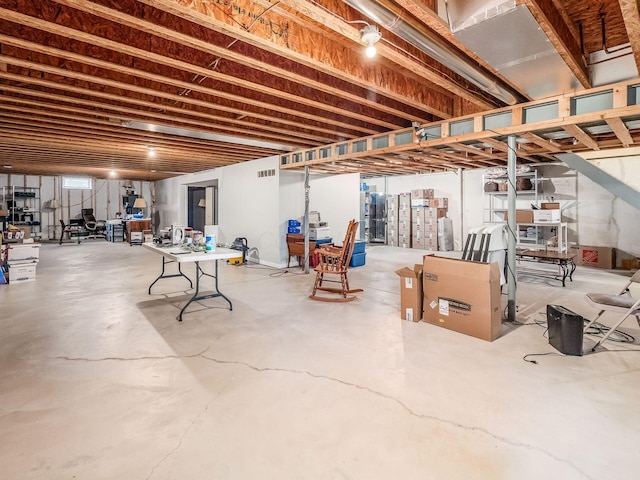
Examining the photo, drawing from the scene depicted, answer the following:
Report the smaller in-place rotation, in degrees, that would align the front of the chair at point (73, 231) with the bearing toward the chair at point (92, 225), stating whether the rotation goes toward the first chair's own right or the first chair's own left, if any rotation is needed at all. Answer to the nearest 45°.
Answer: approximately 45° to the first chair's own left

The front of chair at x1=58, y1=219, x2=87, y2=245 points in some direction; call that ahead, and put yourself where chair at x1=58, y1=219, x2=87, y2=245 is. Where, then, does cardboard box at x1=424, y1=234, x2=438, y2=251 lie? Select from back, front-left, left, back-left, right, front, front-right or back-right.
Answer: front-right

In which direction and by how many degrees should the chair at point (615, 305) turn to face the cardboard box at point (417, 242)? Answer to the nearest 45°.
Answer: approximately 45° to its right

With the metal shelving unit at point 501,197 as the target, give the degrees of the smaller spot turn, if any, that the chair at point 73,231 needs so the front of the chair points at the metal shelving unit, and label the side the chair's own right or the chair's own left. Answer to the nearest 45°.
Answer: approximately 45° to the chair's own right

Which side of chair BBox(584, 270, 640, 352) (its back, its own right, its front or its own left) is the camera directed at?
left

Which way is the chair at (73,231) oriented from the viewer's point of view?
to the viewer's right

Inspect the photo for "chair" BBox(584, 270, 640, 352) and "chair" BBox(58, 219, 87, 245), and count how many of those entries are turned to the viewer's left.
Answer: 1

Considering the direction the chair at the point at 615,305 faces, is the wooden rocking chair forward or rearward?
forward

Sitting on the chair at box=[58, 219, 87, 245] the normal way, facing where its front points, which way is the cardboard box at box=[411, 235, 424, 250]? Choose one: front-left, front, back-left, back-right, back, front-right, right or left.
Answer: front-right

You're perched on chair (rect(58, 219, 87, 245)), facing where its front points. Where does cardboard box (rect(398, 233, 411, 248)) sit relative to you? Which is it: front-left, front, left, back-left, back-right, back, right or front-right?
front-right
